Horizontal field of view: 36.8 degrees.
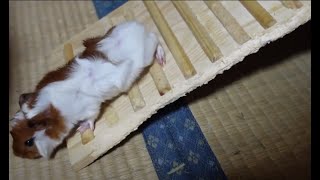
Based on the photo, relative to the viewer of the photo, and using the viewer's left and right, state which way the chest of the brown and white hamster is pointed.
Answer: facing the viewer and to the left of the viewer
